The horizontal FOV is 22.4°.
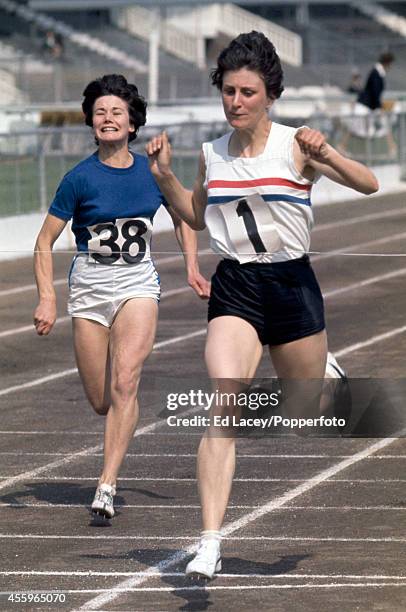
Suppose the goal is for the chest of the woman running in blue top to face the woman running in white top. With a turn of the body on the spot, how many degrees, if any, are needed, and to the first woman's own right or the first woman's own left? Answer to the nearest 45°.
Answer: approximately 45° to the first woman's own left

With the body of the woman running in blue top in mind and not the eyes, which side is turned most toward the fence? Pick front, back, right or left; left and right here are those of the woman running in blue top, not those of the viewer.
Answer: back

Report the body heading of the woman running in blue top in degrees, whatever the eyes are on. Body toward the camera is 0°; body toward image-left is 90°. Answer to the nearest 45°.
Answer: approximately 0°

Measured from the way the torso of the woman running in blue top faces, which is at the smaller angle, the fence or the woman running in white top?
the woman running in white top
